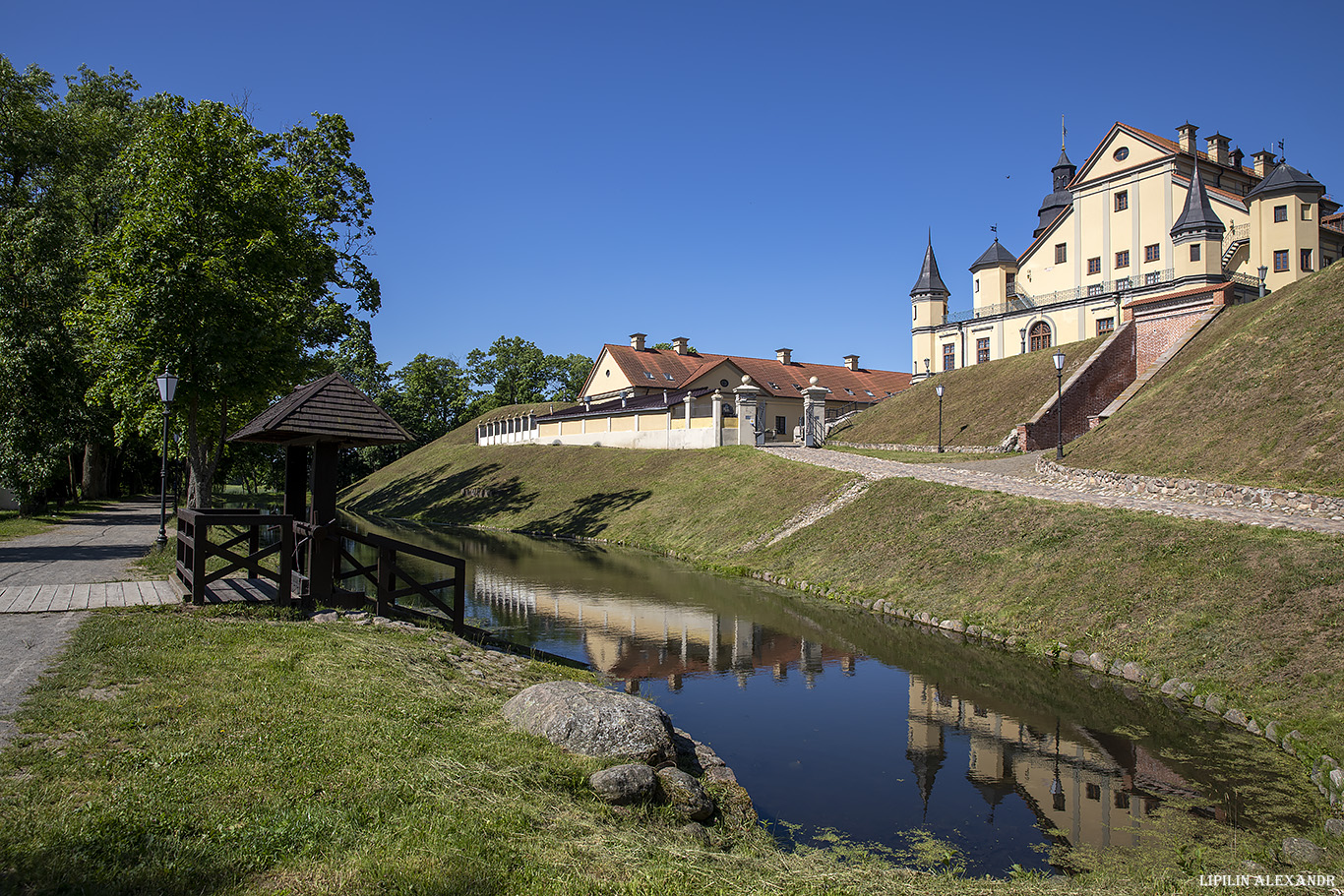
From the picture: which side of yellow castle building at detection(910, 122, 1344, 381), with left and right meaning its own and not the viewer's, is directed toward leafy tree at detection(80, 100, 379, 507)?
front

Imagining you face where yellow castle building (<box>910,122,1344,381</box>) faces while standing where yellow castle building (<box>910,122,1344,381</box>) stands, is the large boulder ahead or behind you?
ahead

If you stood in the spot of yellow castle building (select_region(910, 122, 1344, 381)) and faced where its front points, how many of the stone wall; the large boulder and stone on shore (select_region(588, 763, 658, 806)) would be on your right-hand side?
0

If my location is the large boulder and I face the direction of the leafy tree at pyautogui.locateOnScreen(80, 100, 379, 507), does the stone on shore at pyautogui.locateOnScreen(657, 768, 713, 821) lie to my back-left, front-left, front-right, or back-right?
back-right

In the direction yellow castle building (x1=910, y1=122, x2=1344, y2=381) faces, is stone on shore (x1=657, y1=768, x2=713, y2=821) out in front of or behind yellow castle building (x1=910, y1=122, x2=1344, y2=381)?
in front

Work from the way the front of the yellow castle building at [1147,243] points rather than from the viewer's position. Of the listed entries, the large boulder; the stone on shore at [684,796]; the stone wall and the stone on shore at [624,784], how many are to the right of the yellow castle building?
0

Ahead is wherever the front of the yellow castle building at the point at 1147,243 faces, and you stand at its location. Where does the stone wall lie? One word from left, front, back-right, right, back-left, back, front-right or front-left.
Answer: front-left

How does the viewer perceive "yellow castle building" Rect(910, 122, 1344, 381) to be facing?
facing the viewer and to the left of the viewer

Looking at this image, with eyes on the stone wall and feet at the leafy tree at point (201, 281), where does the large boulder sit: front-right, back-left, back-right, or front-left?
front-right

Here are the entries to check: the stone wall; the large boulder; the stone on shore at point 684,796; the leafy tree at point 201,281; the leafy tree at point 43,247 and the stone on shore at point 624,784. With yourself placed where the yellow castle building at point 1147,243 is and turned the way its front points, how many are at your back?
0

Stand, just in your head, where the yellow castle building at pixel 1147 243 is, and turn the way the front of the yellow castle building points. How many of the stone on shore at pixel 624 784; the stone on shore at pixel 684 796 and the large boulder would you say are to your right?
0

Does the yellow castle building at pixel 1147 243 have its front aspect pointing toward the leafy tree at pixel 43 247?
yes

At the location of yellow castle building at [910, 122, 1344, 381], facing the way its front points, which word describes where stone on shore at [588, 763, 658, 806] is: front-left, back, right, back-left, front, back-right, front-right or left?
front-left
